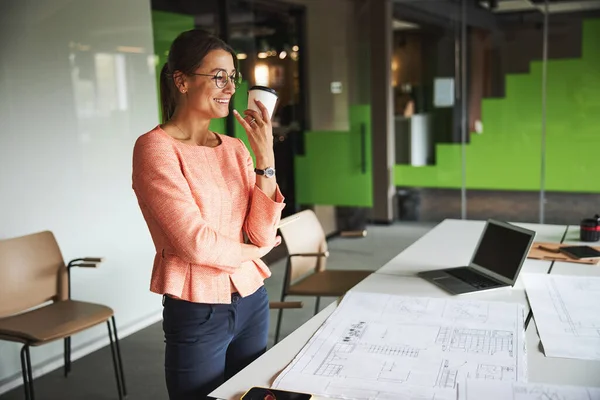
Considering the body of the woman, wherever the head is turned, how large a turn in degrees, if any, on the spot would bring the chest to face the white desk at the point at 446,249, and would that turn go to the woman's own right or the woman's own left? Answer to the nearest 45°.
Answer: approximately 90° to the woman's own left

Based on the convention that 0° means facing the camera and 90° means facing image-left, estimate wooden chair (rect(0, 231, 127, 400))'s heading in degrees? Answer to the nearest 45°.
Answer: approximately 315°

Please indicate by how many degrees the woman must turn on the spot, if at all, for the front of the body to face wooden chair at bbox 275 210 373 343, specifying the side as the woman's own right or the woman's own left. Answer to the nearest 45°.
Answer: approximately 135° to the woman's own left

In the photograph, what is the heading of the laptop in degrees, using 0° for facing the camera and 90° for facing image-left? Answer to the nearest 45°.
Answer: approximately 45°

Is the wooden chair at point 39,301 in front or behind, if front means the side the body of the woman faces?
behind

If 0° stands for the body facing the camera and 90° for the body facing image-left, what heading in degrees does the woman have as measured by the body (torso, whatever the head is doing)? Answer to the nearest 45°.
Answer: approximately 315°

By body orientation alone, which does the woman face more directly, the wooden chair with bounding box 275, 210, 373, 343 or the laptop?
the laptop

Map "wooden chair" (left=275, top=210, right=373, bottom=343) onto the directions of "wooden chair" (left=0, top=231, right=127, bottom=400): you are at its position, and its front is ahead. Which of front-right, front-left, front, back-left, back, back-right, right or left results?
front-left

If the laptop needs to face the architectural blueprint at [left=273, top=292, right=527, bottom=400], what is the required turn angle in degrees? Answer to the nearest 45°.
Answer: approximately 45° to its left

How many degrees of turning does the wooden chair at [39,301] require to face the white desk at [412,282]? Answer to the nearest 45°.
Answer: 0° — it already faces it

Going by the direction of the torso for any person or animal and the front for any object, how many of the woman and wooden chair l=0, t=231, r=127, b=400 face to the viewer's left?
0

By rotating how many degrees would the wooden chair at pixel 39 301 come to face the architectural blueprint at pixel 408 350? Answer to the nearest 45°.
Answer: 0° — it already faces it
